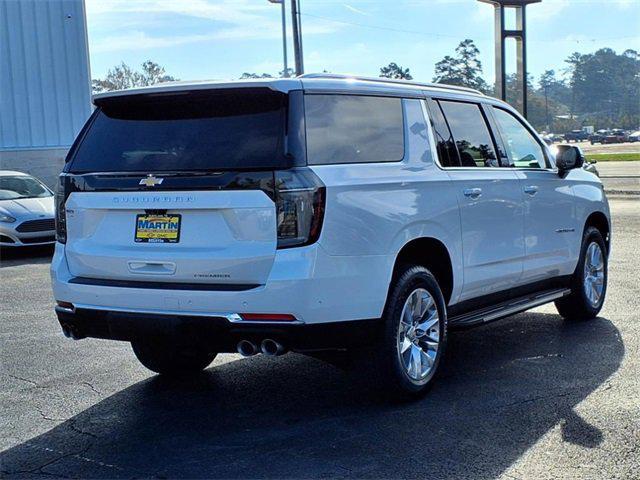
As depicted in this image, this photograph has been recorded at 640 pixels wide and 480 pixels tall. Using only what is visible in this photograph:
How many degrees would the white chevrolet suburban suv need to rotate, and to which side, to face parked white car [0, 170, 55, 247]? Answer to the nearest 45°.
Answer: approximately 90° to its left

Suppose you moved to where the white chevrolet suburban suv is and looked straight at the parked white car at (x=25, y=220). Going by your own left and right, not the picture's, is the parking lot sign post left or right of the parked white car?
right

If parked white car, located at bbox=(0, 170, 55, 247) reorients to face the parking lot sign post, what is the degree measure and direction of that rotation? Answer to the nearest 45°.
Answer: approximately 90° to its left

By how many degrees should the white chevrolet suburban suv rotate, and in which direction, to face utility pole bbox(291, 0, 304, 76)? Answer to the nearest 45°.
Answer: approximately 45° to its left

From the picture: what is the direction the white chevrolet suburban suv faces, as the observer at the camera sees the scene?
facing away from the viewer and to the right of the viewer

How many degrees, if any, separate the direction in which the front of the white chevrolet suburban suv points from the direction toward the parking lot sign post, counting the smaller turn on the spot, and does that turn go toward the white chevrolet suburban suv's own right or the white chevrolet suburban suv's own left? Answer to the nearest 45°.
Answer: approximately 45° to the white chevrolet suburban suv's own left

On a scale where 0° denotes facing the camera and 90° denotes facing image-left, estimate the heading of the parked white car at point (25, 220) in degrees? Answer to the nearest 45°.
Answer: approximately 315°
